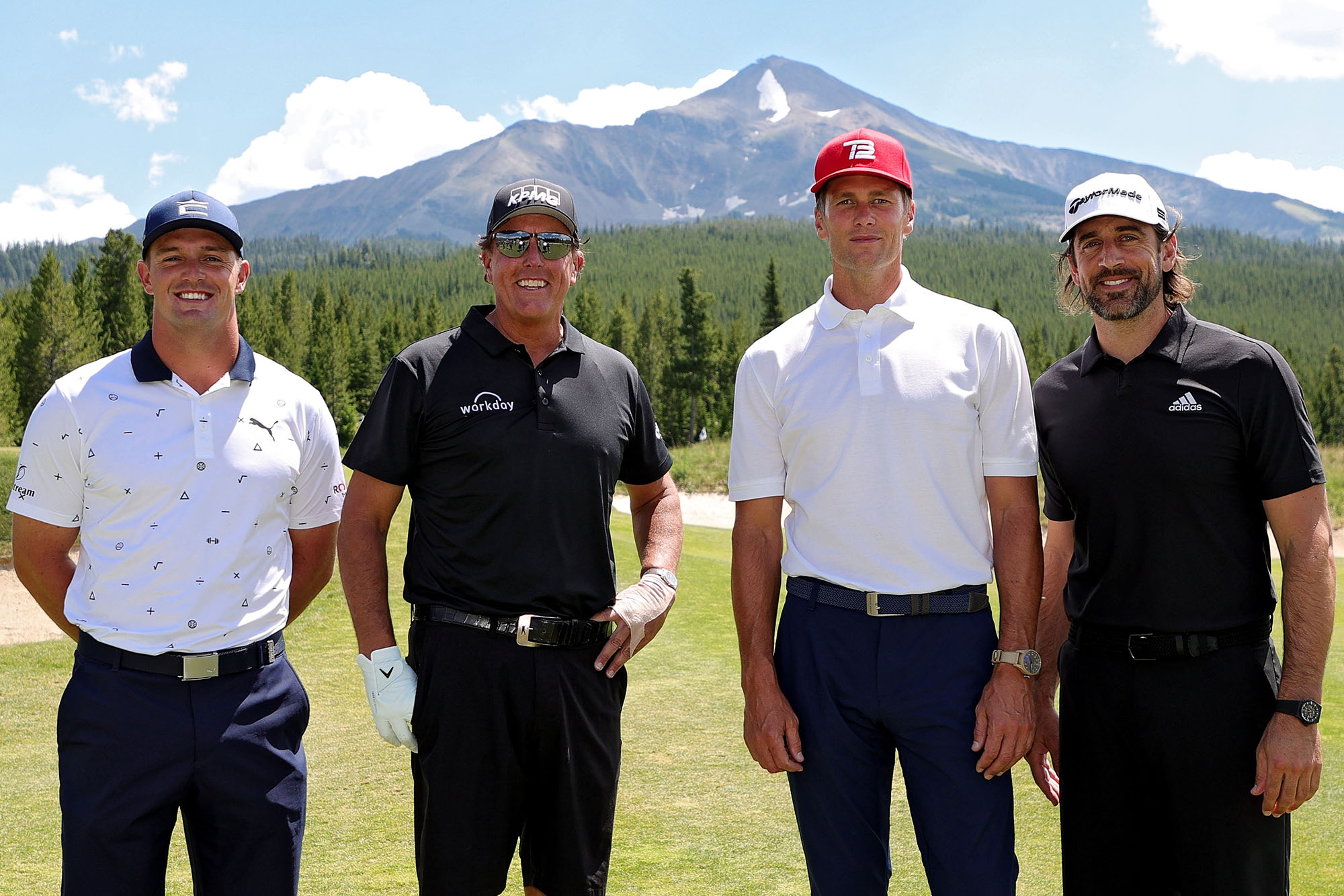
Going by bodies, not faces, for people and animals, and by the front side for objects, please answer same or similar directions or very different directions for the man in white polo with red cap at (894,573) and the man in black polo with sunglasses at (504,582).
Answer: same or similar directions

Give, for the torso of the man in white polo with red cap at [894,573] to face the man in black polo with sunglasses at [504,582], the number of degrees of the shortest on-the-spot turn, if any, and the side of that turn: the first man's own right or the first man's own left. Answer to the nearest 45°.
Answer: approximately 90° to the first man's own right

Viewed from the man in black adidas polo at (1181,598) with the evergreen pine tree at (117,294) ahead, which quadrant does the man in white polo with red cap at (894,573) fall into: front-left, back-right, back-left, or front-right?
front-left

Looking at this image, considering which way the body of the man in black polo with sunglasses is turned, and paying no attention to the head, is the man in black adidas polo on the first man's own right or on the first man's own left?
on the first man's own left

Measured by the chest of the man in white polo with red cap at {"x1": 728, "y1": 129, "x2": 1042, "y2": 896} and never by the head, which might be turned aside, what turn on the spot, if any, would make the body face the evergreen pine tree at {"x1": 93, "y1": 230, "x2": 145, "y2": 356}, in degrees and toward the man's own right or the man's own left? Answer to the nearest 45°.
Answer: approximately 135° to the man's own right

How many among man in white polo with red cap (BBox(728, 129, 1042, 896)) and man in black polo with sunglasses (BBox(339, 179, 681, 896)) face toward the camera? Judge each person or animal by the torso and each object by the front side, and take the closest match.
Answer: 2

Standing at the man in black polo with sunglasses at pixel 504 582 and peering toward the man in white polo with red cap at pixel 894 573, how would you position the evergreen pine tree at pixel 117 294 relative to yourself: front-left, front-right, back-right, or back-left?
back-left

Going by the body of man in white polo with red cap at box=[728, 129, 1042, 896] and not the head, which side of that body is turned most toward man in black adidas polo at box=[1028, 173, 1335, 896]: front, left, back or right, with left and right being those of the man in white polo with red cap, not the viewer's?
left

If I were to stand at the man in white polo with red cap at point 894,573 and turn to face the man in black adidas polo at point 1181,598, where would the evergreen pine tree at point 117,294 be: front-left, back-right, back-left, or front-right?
back-left

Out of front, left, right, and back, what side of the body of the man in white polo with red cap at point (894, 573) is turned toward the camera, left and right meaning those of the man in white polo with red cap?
front

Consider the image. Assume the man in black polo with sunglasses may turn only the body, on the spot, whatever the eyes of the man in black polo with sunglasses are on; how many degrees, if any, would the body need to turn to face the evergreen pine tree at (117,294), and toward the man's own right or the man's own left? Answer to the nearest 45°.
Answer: approximately 180°

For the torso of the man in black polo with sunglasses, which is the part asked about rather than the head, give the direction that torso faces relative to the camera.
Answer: toward the camera
